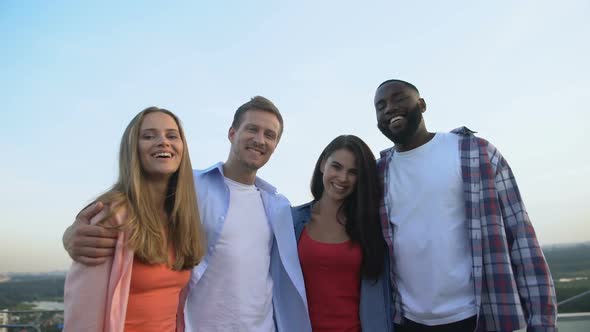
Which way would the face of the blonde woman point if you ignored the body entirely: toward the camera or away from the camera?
toward the camera

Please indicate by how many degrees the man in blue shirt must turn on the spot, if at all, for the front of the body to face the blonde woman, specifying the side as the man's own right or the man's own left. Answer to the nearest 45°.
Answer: approximately 45° to the man's own right

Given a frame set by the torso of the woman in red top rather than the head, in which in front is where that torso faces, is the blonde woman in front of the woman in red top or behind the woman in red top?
in front

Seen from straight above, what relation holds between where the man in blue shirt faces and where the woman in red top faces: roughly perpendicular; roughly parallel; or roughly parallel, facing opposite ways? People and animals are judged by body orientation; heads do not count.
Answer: roughly parallel

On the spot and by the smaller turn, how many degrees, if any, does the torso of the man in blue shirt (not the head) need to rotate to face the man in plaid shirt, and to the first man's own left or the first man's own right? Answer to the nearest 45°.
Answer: approximately 45° to the first man's own left

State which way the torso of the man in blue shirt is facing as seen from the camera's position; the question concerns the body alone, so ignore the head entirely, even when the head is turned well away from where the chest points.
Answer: toward the camera

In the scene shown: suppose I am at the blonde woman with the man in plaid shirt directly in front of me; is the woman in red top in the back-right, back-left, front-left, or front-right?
front-left

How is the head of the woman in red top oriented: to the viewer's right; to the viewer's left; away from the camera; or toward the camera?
toward the camera

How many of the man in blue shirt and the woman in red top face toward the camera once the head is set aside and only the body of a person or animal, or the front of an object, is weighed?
2

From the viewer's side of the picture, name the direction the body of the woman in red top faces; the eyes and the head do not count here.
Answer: toward the camera

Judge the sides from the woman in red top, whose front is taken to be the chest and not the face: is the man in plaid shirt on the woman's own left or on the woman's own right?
on the woman's own left
